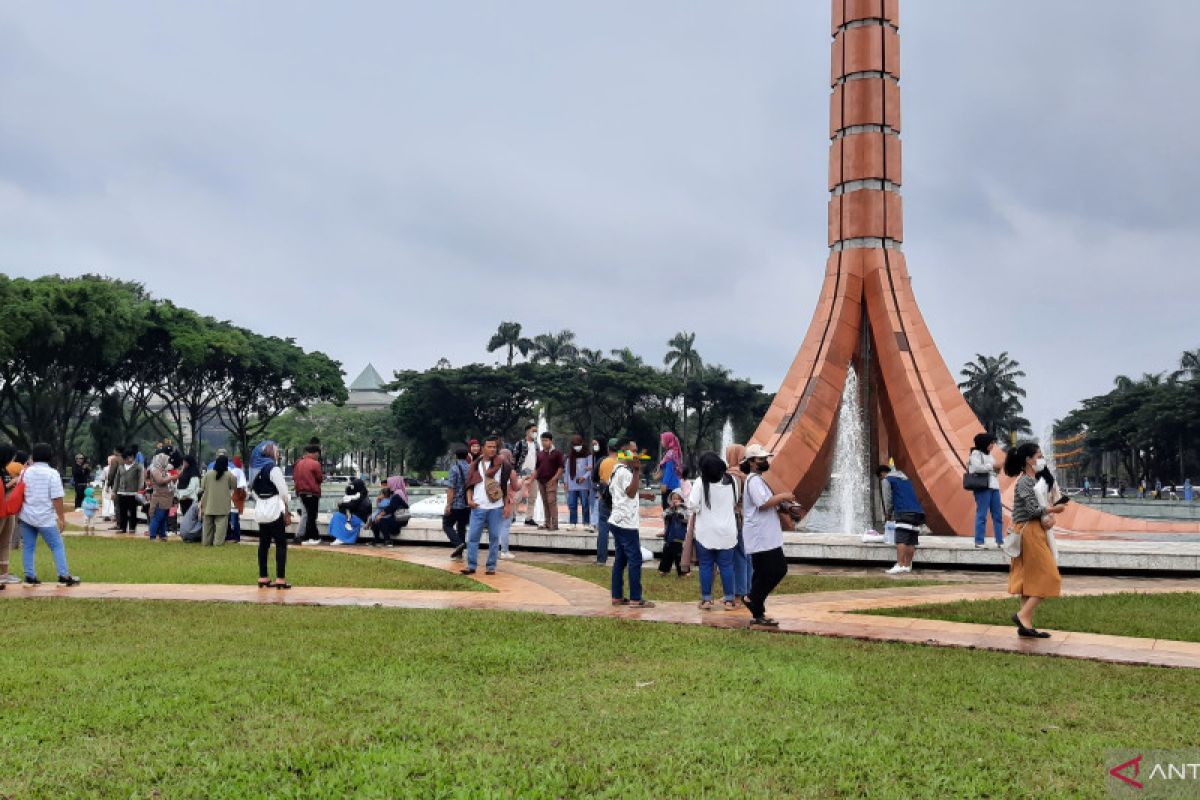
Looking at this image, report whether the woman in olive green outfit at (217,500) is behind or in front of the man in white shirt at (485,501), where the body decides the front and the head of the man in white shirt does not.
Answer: behind

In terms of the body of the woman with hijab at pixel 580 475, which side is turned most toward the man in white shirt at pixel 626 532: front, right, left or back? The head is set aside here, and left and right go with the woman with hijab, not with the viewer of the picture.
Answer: front

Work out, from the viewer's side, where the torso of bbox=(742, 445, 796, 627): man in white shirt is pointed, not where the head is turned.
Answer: to the viewer's right

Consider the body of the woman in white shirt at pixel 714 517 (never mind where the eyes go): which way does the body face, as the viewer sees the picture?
away from the camera

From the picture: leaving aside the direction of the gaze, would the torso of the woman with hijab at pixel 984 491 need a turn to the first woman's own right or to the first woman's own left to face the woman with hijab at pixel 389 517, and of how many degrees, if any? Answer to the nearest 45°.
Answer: approximately 135° to the first woman's own right

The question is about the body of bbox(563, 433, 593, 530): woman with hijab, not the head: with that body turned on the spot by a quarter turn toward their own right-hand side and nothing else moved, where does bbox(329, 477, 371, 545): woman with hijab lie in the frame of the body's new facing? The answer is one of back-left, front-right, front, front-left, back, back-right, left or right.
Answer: front

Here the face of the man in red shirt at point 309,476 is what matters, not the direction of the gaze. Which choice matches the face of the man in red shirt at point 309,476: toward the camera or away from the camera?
away from the camera

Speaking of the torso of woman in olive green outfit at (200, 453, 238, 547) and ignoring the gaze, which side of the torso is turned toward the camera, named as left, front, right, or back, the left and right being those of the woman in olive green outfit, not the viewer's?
back

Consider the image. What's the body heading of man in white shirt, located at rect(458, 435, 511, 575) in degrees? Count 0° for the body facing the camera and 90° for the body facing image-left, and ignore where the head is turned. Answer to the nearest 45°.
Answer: approximately 0°

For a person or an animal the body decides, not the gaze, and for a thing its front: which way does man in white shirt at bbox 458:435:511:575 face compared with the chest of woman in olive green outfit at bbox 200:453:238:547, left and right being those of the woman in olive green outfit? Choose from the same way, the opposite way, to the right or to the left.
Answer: the opposite way

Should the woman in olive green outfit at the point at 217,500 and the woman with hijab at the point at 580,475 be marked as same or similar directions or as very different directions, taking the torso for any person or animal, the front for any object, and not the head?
very different directions

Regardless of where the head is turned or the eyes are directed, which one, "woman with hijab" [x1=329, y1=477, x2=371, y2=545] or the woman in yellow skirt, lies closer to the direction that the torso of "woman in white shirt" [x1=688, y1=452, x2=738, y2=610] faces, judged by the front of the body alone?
the woman with hijab
